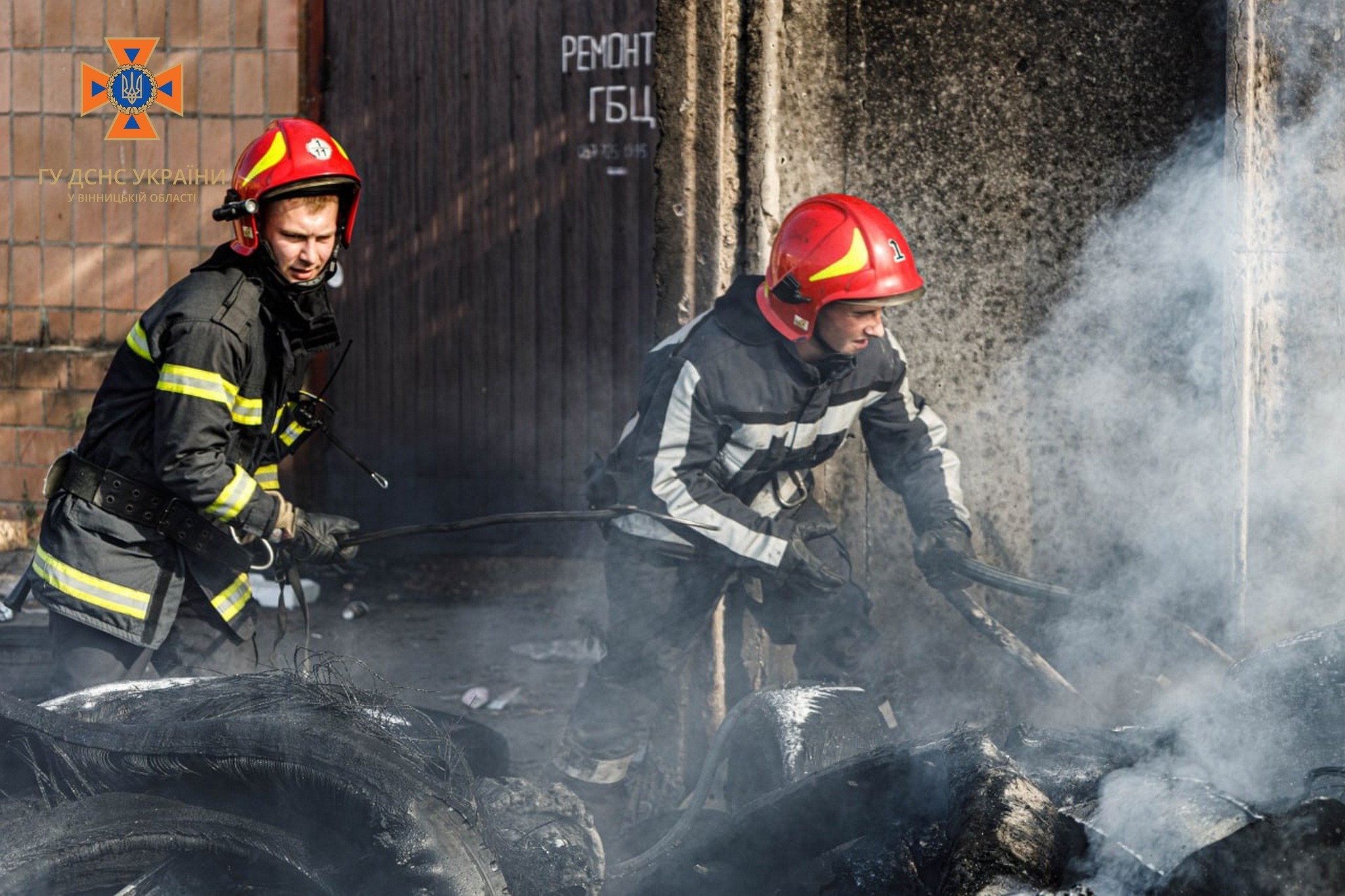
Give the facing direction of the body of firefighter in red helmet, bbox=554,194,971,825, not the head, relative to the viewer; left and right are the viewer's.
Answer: facing the viewer and to the right of the viewer

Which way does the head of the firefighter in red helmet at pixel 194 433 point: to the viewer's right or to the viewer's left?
to the viewer's right

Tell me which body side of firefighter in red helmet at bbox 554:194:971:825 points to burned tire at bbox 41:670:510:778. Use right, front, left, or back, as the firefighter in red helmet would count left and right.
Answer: right

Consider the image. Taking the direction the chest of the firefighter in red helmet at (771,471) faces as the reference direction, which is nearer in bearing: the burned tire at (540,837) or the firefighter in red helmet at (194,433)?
the burned tire

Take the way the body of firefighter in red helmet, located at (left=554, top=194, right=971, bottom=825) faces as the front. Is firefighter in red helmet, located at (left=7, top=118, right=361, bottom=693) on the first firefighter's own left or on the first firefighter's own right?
on the first firefighter's own right

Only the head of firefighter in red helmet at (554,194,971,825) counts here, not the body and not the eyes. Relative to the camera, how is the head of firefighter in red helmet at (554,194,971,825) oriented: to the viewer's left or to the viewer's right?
to the viewer's right

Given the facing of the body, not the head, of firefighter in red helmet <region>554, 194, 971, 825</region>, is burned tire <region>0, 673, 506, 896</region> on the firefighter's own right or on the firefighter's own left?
on the firefighter's own right

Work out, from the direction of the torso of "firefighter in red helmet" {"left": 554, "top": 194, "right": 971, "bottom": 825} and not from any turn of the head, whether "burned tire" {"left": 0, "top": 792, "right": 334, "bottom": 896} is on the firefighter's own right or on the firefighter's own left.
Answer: on the firefighter's own right
